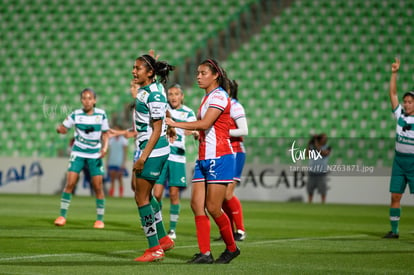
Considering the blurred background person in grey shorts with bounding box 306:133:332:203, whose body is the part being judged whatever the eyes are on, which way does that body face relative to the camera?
toward the camera

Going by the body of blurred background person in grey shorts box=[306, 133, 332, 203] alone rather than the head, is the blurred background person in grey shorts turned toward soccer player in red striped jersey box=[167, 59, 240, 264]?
yes

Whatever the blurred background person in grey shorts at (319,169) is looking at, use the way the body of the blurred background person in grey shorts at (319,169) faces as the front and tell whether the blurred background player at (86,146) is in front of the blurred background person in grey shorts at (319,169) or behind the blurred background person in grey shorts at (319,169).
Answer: in front

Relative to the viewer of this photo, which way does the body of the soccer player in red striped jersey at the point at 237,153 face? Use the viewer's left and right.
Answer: facing to the left of the viewer

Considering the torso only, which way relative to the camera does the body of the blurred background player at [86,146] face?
toward the camera

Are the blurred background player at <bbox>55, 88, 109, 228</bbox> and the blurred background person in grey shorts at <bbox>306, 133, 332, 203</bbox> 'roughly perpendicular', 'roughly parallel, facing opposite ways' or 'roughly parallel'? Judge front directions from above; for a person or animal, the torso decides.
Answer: roughly parallel

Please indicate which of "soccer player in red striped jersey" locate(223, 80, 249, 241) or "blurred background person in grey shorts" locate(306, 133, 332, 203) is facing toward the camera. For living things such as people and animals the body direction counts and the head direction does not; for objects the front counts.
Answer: the blurred background person in grey shorts

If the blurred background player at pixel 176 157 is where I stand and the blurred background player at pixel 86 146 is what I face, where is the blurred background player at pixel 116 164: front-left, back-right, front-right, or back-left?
front-right

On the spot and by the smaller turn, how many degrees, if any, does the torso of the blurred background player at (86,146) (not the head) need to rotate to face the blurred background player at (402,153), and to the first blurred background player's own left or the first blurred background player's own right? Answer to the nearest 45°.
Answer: approximately 90° to the first blurred background player's own left

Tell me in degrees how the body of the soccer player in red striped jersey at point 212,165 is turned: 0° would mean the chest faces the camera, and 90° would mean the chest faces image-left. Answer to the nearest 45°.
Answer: approximately 45°

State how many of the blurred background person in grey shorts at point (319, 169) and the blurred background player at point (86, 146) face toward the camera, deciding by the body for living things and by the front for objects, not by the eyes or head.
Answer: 2

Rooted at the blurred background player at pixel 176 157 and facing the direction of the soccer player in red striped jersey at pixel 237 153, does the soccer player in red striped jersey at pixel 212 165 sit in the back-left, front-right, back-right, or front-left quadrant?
front-right
